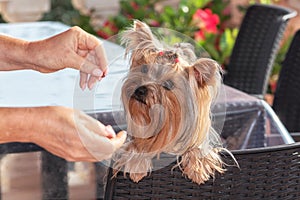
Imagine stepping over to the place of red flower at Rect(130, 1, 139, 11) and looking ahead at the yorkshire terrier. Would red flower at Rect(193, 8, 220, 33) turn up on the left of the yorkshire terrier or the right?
left

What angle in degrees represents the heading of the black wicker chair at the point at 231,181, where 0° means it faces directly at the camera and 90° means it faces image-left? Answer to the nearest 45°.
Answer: approximately 135°

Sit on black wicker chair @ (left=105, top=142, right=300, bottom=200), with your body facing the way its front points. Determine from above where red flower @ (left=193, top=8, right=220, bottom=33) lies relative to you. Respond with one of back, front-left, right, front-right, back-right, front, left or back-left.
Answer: front-right

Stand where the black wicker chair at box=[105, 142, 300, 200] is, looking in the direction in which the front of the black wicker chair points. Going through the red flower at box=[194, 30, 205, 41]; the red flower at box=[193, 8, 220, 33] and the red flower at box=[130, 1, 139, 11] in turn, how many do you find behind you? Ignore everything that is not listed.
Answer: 0

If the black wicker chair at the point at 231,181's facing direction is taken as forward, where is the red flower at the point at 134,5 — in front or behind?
in front

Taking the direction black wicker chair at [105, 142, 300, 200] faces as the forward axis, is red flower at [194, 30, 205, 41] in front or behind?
in front
